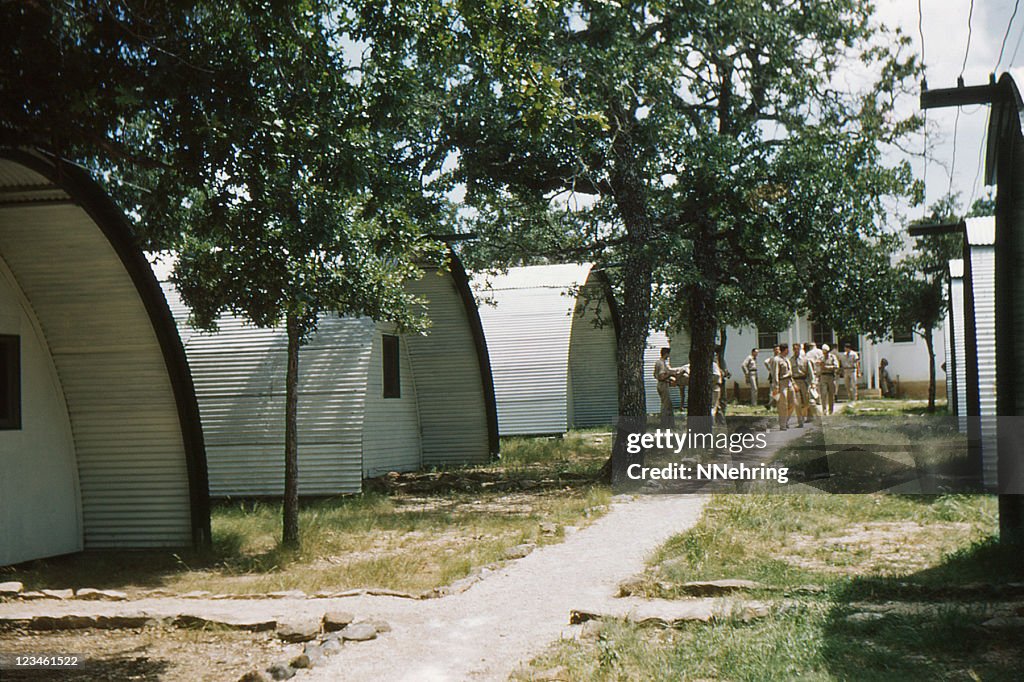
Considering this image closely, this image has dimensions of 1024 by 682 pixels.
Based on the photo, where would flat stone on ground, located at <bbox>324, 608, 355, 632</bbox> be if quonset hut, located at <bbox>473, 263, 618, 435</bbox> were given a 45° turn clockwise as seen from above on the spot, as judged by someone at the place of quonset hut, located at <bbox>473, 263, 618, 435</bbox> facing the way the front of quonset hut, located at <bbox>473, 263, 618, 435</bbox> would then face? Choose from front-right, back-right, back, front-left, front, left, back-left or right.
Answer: front

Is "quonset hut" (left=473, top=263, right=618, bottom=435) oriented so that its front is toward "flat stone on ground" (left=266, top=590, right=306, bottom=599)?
no

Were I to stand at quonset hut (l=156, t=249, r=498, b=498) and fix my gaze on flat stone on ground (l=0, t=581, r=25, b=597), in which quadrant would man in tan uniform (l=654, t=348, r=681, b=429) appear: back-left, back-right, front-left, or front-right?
back-left

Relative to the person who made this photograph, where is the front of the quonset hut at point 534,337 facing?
facing the viewer and to the right of the viewer

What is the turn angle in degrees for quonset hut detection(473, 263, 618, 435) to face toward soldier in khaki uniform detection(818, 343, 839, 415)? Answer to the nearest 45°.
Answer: approximately 45° to its left

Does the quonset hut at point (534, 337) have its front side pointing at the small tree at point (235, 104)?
no

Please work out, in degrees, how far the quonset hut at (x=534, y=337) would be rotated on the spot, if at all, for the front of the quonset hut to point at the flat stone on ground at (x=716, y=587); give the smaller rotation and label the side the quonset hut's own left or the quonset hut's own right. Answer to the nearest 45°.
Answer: approximately 45° to the quonset hut's own right

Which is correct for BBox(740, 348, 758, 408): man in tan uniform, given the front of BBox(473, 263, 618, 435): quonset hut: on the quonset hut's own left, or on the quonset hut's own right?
on the quonset hut's own left

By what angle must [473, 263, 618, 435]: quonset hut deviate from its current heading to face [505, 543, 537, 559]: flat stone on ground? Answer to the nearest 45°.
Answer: approximately 45° to its right

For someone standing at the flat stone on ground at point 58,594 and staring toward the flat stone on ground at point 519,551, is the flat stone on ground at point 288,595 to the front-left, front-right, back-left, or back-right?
front-right

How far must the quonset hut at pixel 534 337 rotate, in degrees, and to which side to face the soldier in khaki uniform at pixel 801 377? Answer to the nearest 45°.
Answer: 0° — it already faces them
